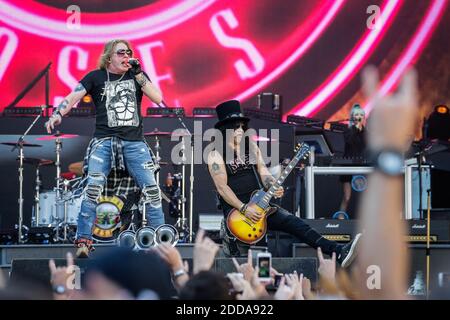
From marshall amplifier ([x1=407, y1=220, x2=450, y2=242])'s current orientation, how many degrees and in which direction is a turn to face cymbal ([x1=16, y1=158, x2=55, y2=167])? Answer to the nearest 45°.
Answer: approximately 90° to its right

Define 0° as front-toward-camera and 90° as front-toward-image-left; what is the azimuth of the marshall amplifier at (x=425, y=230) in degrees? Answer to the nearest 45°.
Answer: approximately 0°

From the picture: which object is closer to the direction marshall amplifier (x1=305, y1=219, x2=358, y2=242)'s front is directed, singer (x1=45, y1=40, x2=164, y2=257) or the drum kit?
the singer

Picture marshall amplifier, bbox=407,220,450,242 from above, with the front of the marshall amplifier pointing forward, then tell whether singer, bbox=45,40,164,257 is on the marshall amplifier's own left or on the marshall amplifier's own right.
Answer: on the marshall amplifier's own right

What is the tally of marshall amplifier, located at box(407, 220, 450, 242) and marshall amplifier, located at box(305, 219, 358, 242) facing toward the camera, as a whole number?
2

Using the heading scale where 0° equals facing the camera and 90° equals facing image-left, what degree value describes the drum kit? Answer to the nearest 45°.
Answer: approximately 0°

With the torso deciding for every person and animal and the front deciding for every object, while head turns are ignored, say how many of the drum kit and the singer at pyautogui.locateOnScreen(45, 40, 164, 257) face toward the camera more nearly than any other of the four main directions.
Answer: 2
